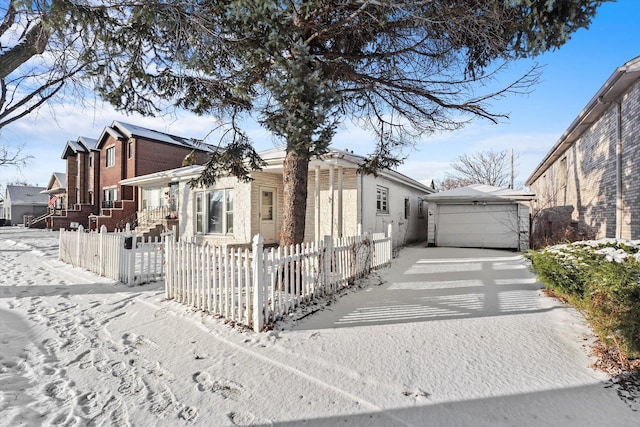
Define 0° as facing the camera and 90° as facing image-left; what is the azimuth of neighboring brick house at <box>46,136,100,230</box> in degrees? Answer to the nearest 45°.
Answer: approximately 45°

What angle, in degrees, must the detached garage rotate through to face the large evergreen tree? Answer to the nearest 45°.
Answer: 0° — it already faces it

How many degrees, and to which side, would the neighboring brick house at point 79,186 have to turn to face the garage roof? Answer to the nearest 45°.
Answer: approximately 90° to its left

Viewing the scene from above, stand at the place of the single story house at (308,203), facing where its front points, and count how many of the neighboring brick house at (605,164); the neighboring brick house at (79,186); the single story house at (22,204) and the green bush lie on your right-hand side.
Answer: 2

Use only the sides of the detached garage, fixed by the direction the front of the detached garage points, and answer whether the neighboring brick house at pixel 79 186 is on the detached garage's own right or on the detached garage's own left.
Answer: on the detached garage's own right

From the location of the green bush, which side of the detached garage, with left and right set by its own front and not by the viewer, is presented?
front

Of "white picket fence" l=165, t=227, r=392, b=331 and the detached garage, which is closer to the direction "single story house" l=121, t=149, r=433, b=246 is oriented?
the white picket fence

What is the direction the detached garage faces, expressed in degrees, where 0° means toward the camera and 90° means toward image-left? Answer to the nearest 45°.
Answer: approximately 0°

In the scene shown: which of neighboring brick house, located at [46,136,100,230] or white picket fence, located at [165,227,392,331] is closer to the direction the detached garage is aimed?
the white picket fence
